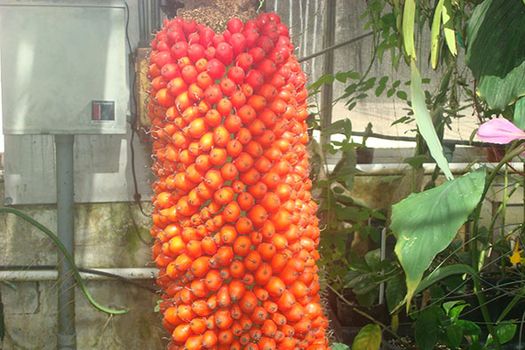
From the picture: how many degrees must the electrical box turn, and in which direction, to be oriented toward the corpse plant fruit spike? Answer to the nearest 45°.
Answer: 0° — it already faces it

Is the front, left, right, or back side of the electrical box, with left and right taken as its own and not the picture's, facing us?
front

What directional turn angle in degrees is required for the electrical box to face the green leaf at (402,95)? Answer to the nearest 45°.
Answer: approximately 90° to its left

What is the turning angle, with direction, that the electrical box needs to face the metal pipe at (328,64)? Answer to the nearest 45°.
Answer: approximately 90° to its left

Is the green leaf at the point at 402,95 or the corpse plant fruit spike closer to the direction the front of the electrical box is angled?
the corpse plant fruit spike
